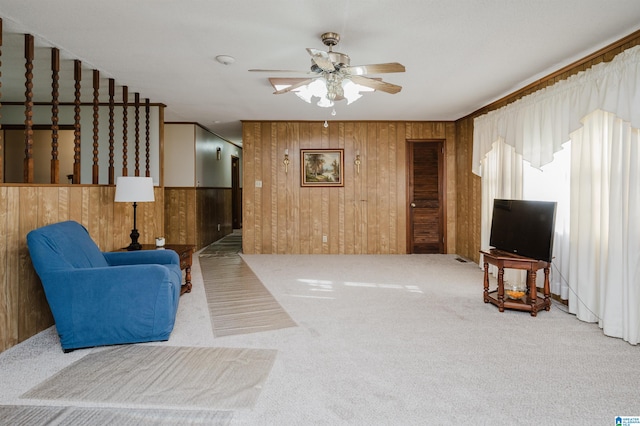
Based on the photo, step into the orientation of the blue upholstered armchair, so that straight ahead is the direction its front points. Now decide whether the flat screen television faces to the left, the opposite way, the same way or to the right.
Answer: the opposite way

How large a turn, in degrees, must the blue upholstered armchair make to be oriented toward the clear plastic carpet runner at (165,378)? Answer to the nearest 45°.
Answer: approximately 45° to its right

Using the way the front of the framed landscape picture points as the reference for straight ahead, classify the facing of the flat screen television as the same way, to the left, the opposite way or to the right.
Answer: to the right

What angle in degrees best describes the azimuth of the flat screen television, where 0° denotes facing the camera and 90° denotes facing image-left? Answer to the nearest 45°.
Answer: approximately 45°

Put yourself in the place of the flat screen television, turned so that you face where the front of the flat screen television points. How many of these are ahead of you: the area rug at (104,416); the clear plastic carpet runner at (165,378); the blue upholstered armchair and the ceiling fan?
4

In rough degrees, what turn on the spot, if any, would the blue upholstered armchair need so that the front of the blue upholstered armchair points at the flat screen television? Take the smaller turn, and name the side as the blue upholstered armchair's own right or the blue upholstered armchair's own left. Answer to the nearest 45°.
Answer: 0° — it already faces it

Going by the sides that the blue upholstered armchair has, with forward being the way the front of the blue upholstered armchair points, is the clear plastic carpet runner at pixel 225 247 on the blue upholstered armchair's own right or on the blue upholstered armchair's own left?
on the blue upholstered armchair's own left

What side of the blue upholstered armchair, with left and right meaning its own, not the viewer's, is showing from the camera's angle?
right

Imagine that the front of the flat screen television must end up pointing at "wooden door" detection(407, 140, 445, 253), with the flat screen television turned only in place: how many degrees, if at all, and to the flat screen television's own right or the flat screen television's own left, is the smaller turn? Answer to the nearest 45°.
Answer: approximately 90° to the flat screen television's own right
